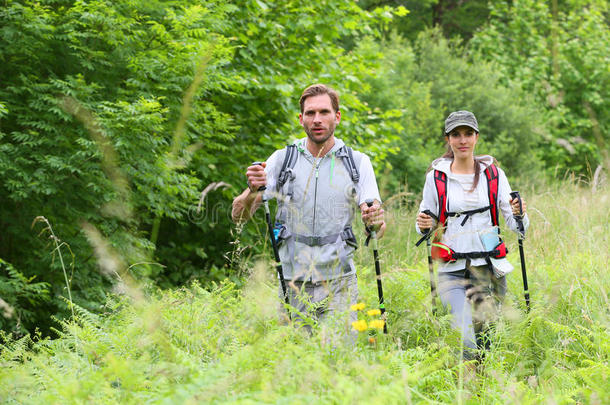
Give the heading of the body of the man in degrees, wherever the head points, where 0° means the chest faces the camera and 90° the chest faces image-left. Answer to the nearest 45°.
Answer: approximately 0°

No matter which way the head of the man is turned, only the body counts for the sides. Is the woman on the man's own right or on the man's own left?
on the man's own left

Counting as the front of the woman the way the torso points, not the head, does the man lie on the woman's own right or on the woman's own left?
on the woman's own right

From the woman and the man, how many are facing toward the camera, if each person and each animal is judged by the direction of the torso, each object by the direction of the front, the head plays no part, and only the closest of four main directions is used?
2
